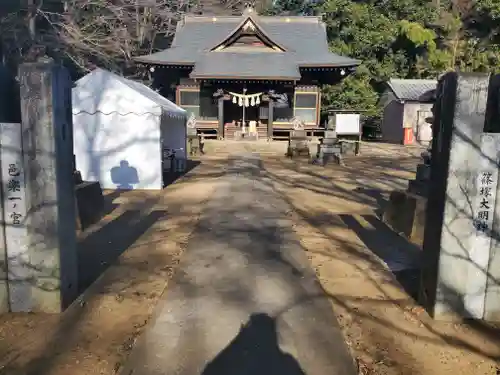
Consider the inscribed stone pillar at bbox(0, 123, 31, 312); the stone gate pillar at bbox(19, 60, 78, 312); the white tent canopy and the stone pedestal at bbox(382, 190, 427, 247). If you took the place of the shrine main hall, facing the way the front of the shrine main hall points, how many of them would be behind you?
0

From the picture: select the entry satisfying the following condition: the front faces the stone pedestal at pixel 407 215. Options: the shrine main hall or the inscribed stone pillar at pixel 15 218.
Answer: the shrine main hall

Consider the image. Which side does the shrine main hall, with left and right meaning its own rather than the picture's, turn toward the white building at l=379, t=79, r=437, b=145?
left

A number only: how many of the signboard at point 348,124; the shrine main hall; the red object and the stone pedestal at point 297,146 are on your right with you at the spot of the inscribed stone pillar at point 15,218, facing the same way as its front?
0

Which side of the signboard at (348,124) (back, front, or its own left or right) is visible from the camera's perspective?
front

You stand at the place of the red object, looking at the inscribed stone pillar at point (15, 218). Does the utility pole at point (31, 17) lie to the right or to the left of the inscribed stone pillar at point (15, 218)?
right

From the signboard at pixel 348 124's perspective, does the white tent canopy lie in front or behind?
in front

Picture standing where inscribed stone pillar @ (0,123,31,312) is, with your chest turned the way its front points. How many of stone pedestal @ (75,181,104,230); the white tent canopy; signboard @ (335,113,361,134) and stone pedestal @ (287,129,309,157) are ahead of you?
0

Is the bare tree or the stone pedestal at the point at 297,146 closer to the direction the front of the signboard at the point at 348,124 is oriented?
the stone pedestal

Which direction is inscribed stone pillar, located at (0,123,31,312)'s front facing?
toward the camera

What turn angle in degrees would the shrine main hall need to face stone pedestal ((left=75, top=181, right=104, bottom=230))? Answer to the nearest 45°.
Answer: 0° — it already faces it

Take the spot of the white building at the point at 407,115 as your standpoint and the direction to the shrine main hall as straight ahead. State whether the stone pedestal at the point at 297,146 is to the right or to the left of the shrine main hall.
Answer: left

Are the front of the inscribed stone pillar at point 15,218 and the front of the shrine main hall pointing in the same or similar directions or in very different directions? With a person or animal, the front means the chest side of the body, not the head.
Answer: same or similar directions

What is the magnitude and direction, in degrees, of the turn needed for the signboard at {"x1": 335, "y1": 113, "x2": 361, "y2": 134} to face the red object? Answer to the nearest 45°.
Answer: approximately 135° to its left

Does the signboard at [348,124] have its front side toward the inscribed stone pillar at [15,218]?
yes

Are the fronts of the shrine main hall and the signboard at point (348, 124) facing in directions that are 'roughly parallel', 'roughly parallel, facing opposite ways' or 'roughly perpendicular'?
roughly parallel

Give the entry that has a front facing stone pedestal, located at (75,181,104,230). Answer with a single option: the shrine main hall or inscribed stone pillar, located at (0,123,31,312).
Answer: the shrine main hall

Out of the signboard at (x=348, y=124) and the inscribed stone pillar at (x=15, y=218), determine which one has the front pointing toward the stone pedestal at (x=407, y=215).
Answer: the signboard at (x=348, y=124)

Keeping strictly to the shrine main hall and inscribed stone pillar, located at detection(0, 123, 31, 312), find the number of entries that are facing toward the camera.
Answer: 2

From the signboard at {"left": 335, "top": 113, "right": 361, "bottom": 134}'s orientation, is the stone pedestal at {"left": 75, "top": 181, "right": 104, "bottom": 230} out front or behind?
out front

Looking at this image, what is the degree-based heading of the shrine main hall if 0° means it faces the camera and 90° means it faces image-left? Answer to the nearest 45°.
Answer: approximately 0°

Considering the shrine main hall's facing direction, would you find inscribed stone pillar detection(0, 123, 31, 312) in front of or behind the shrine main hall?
in front
